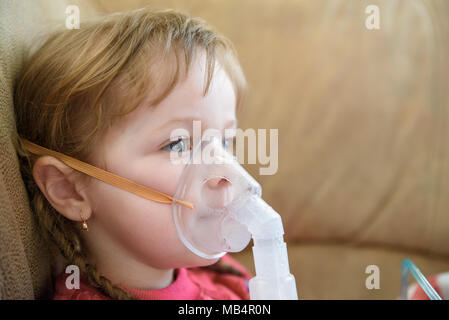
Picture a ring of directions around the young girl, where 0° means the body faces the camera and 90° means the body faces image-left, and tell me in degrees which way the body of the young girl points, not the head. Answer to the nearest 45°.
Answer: approximately 315°

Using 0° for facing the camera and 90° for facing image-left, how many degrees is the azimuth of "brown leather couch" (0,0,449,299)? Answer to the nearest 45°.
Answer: approximately 0°
